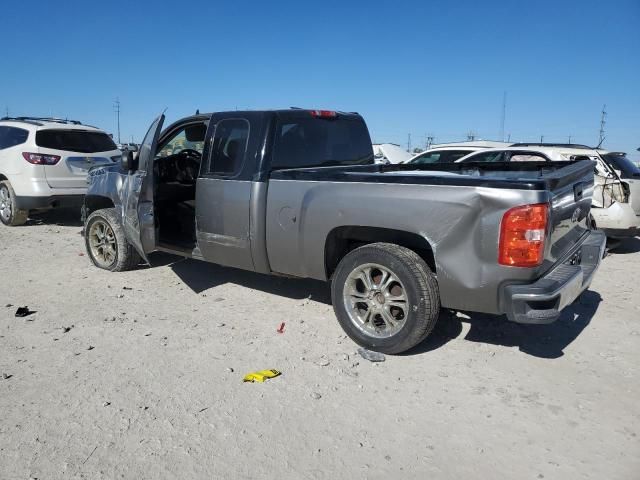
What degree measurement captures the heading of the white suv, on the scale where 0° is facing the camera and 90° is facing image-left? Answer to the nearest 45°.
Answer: approximately 135°

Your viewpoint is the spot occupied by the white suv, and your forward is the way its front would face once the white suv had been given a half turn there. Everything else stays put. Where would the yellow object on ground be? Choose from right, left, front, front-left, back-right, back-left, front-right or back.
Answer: front-right

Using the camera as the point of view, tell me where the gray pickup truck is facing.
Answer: facing away from the viewer and to the left of the viewer

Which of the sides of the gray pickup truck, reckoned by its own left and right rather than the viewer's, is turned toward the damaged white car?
right
